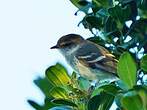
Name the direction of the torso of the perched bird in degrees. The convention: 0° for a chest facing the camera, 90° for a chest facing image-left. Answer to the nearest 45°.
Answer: approximately 90°
